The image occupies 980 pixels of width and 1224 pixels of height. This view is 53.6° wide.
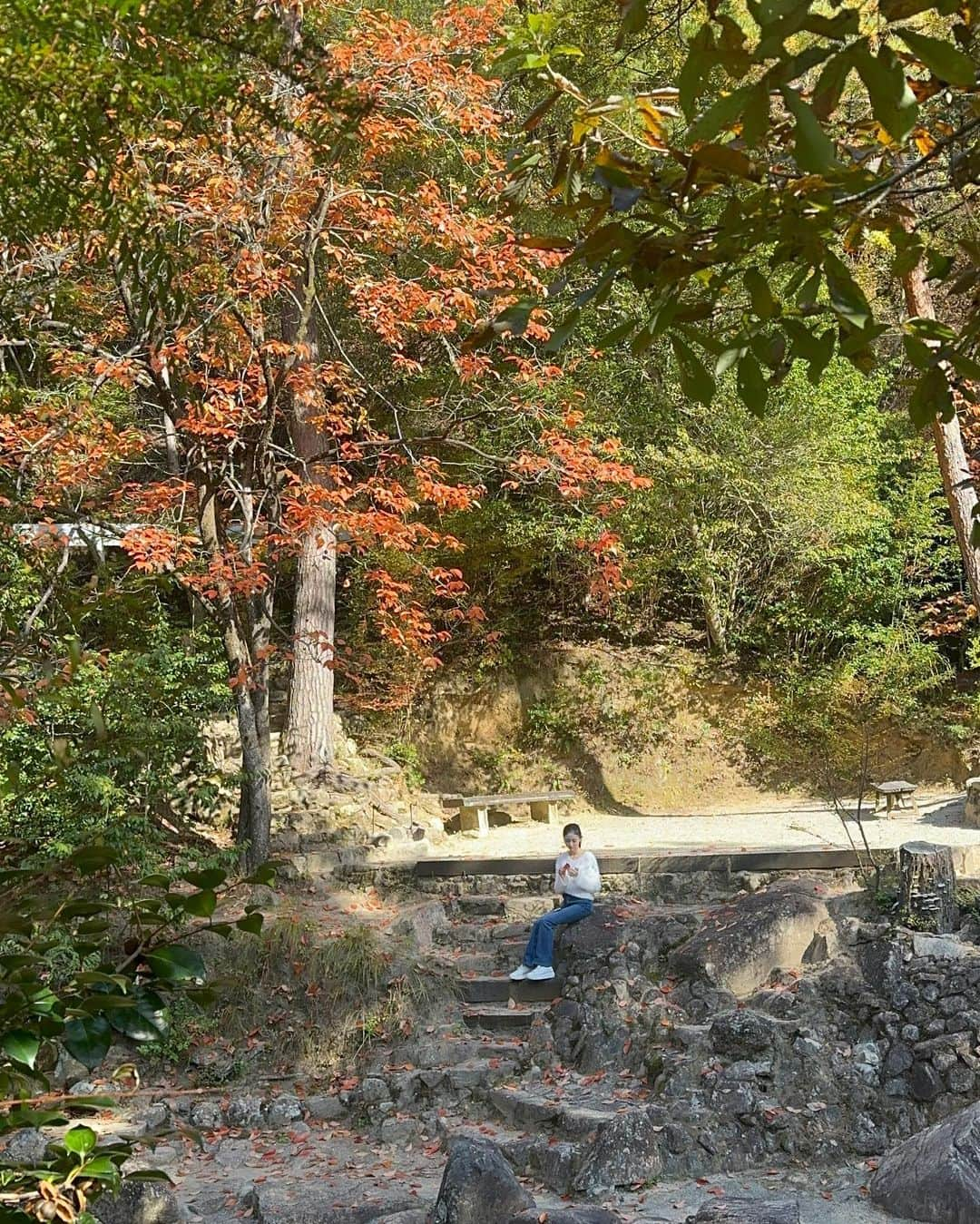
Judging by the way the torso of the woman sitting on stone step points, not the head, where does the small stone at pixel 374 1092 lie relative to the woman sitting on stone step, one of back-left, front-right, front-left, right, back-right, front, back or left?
front

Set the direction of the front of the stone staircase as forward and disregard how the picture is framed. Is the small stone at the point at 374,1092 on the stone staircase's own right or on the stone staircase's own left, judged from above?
on the stone staircase's own right

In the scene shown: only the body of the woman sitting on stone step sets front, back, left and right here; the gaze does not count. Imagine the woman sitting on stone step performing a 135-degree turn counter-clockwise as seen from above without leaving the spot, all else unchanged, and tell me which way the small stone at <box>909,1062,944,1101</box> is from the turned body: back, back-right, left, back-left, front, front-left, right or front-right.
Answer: front-right

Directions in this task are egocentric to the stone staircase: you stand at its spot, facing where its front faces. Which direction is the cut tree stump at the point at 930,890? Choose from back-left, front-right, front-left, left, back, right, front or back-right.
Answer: left

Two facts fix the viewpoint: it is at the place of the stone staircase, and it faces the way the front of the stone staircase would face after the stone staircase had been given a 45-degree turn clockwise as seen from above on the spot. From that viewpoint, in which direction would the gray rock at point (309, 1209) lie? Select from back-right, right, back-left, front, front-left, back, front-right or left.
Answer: front

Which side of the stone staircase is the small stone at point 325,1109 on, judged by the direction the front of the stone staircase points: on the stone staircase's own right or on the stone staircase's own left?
on the stone staircase's own right

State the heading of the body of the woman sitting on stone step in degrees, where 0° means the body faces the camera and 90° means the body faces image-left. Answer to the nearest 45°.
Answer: approximately 45°

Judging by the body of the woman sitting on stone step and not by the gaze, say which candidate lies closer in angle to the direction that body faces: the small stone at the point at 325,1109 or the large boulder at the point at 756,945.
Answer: the small stone

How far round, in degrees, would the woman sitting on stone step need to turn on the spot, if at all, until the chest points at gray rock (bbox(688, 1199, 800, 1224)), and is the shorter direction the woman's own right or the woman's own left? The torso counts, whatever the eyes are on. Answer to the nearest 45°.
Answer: approximately 45° to the woman's own left

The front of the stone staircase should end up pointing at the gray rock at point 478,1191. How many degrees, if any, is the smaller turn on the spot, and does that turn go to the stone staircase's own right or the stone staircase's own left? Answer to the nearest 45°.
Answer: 0° — it already faces it

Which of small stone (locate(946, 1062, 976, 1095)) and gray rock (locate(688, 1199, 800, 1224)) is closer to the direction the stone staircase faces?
the gray rock

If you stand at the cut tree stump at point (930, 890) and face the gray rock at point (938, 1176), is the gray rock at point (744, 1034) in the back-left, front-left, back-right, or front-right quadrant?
front-right

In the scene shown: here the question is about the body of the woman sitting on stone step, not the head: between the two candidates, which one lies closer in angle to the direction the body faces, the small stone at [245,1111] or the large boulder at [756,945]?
the small stone

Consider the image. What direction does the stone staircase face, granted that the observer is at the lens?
facing the viewer

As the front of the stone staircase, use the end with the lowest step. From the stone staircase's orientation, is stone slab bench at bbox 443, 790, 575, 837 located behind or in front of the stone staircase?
behind

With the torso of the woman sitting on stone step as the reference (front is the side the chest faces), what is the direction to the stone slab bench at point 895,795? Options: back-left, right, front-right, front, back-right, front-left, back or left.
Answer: back
